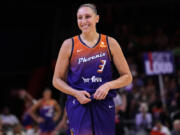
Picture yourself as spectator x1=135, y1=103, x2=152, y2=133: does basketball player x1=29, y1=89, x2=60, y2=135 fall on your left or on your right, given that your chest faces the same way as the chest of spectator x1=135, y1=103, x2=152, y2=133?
on your right

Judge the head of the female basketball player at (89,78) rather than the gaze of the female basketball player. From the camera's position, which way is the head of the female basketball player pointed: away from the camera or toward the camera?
toward the camera

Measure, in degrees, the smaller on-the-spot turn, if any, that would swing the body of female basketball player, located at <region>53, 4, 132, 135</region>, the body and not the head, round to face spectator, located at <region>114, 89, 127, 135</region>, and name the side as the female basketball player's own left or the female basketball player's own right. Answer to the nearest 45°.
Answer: approximately 180°

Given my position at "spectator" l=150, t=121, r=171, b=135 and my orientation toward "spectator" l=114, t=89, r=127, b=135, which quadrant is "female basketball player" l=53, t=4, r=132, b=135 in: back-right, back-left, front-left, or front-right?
front-left

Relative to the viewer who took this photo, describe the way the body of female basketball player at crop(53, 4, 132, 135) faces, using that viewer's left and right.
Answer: facing the viewer

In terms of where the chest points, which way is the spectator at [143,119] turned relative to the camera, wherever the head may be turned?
toward the camera

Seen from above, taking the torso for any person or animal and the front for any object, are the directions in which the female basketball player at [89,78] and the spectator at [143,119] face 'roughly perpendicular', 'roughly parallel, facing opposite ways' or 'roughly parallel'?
roughly parallel

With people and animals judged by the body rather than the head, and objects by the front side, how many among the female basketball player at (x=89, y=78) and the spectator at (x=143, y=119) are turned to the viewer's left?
0
